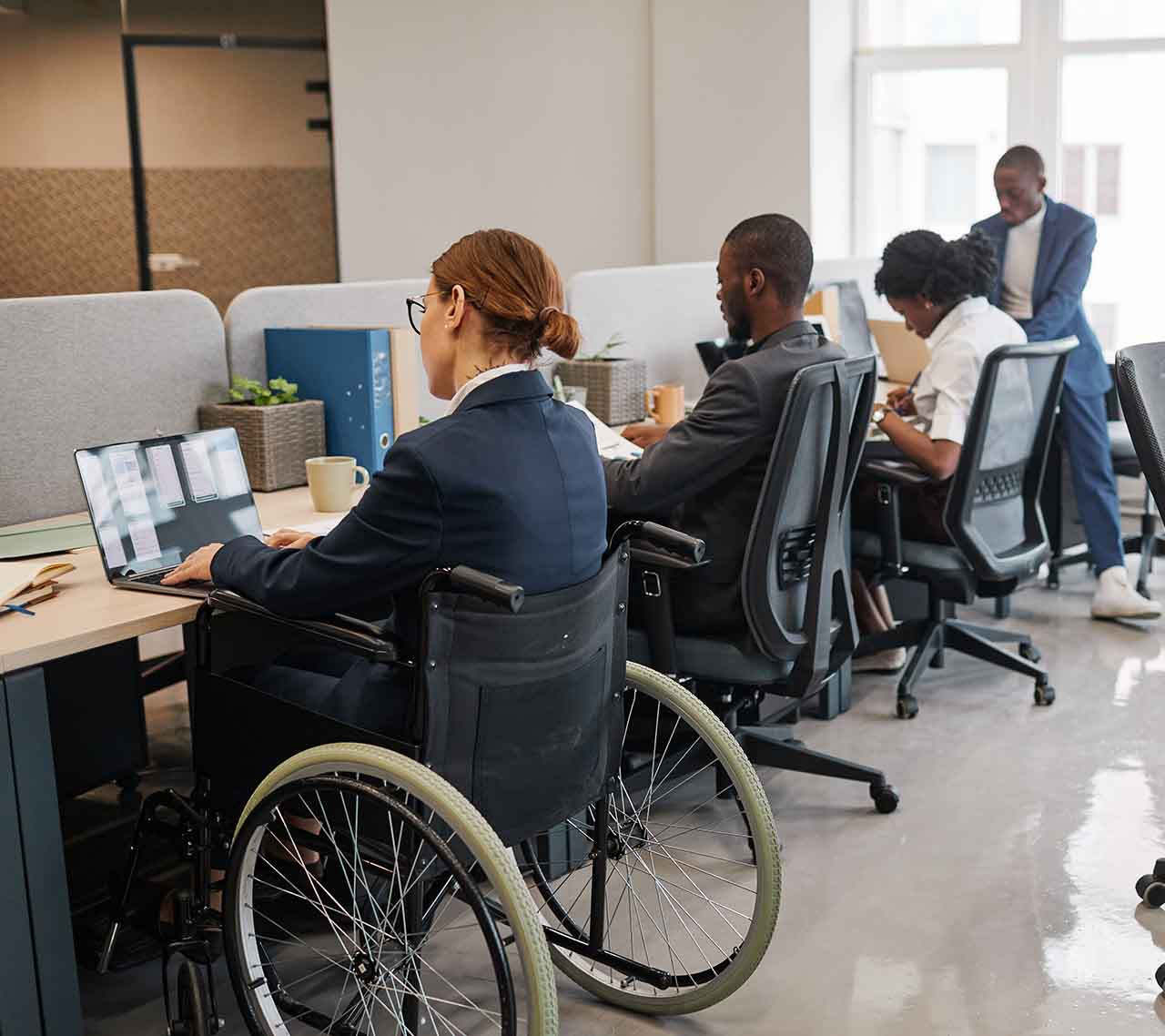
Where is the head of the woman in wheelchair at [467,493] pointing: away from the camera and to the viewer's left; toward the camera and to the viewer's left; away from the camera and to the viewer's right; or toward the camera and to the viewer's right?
away from the camera and to the viewer's left

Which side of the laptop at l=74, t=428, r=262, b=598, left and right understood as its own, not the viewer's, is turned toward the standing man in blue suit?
left

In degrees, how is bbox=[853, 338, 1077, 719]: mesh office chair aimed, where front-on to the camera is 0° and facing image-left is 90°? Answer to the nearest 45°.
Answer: approximately 135°

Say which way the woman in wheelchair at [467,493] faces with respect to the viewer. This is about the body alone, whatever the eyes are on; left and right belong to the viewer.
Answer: facing away from the viewer and to the left of the viewer

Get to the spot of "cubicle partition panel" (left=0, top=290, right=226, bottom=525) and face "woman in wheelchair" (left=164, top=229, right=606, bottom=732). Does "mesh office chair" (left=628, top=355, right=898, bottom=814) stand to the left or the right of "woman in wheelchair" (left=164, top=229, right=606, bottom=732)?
left

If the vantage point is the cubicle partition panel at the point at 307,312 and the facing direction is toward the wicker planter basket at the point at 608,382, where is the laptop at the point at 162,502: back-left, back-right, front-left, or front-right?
back-right

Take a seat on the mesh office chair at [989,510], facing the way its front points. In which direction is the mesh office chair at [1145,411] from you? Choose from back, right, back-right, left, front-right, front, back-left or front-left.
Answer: back-left

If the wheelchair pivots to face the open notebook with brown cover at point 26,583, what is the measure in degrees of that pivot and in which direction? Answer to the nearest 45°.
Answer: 0° — it already faces it

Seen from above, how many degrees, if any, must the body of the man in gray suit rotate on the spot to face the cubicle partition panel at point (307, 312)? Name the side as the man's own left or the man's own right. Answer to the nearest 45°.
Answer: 0° — they already face it

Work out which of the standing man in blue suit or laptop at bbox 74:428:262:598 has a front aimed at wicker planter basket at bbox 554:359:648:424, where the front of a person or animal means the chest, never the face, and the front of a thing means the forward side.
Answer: the standing man in blue suit

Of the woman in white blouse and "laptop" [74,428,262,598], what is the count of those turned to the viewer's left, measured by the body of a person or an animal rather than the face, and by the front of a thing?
1

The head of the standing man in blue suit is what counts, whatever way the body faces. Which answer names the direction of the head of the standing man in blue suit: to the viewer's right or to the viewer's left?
to the viewer's left

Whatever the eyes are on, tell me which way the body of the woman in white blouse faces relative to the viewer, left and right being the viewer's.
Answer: facing to the left of the viewer

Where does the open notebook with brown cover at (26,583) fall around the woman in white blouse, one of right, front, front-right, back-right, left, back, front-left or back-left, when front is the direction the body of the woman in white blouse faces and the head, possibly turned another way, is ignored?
front-left

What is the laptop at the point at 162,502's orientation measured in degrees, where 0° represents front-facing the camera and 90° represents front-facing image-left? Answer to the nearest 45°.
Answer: approximately 315°

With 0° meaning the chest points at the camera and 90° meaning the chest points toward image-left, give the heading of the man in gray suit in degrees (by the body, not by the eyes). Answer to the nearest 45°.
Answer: approximately 135°

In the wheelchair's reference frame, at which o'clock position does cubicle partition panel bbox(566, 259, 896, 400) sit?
The cubicle partition panel is roughly at 2 o'clock from the wheelchair.
